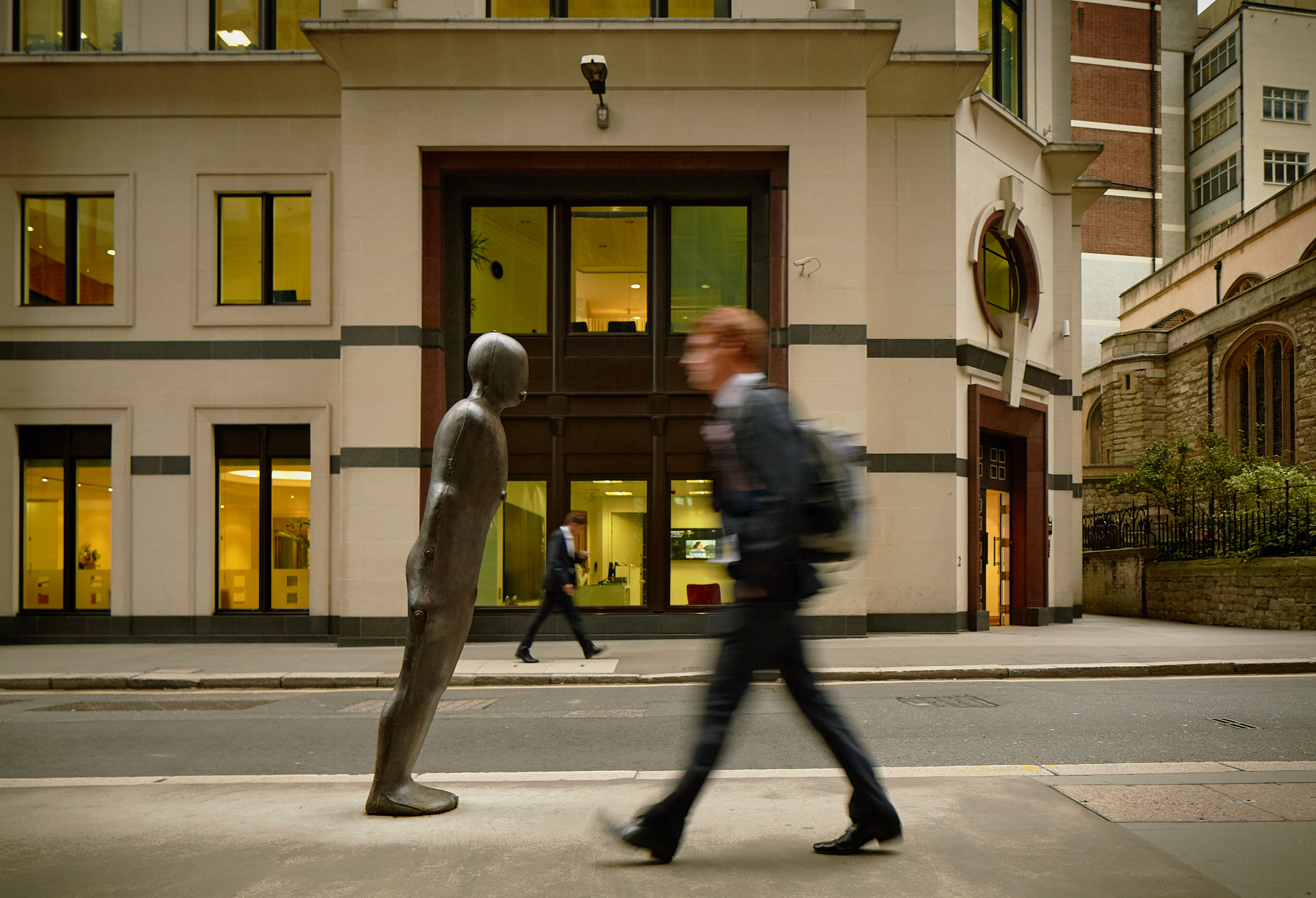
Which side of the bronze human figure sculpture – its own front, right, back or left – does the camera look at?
right

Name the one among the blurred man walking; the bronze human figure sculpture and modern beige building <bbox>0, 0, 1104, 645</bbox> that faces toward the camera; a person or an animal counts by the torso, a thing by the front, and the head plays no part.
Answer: the modern beige building

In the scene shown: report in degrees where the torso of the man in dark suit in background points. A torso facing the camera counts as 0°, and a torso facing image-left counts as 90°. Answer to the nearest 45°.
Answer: approximately 270°

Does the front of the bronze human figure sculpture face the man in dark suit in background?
no

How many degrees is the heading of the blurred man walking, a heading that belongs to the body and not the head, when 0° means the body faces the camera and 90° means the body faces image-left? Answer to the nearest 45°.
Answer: approximately 90°

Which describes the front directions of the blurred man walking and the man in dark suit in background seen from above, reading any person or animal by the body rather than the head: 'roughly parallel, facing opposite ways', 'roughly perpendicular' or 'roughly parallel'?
roughly parallel, facing opposite ways

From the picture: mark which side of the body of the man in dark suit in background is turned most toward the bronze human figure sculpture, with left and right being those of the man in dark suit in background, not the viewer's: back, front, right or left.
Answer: right

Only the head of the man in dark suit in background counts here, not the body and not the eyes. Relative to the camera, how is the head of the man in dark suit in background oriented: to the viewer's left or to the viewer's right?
to the viewer's right

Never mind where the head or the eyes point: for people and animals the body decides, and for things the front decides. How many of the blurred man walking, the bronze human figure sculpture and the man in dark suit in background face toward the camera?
0

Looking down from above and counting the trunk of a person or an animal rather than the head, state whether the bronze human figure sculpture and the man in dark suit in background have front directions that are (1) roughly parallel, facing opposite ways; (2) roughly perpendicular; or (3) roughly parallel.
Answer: roughly parallel

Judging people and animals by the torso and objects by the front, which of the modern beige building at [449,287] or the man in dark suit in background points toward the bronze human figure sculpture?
the modern beige building

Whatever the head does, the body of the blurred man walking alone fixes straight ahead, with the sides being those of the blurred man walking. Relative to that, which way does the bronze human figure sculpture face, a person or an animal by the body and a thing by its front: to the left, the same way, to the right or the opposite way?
the opposite way

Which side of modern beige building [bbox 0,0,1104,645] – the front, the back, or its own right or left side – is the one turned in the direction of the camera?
front

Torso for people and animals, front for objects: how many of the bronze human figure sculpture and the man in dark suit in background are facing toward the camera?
0

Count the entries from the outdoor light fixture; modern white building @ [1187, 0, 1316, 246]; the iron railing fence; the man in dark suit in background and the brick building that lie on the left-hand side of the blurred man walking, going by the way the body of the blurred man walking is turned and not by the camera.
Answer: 0

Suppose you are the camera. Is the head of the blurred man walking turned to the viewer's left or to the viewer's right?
to the viewer's left
